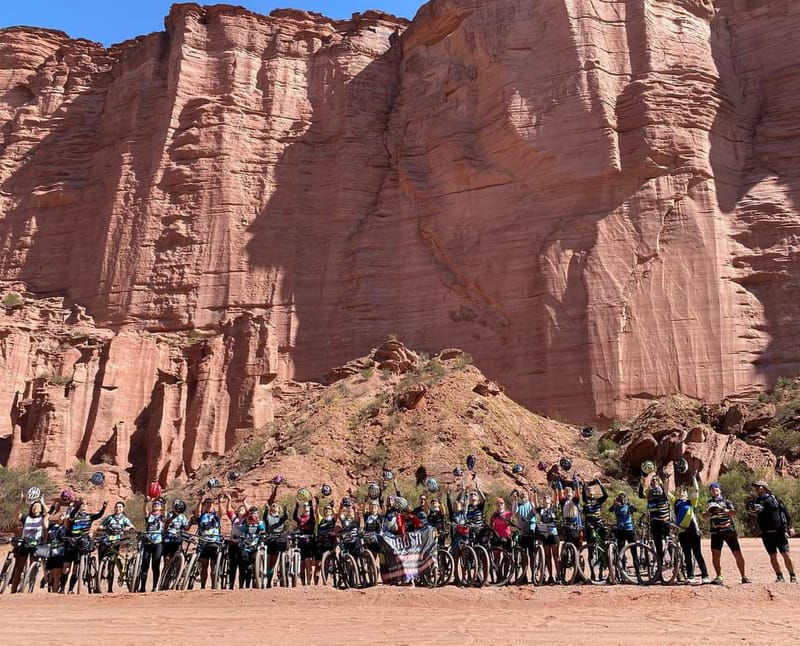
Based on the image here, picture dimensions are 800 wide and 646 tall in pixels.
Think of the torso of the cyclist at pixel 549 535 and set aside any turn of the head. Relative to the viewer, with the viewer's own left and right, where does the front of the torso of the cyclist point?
facing the viewer

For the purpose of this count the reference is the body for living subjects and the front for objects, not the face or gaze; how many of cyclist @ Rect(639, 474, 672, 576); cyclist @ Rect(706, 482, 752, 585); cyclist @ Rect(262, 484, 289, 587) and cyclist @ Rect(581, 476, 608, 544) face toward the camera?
4

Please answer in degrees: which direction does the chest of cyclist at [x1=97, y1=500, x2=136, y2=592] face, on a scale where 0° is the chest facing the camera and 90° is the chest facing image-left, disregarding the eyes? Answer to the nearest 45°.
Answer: approximately 0°

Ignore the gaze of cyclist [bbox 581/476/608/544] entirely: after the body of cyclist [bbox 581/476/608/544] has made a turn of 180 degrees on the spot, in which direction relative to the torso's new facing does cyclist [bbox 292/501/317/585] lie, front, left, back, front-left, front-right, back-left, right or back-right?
left

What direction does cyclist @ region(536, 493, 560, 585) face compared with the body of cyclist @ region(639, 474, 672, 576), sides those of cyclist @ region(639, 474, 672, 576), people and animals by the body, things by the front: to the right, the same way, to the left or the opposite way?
the same way

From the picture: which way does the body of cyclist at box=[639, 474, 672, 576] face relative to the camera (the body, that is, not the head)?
toward the camera

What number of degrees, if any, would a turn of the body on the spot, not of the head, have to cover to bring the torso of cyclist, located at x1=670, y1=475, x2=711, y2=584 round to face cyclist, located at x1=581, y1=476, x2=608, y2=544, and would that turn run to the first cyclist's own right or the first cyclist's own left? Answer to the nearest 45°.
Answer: approximately 90° to the first cyclist's own right

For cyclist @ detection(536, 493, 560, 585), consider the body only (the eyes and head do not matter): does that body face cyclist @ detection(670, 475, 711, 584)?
no

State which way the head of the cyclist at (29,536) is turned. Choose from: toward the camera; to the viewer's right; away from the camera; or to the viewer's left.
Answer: toward the camera

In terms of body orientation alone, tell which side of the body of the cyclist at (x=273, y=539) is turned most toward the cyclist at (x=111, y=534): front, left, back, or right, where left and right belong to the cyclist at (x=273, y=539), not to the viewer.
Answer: right

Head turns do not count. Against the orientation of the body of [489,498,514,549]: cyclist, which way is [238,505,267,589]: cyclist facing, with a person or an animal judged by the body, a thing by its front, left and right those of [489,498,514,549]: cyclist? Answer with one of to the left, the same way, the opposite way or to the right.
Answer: the same way

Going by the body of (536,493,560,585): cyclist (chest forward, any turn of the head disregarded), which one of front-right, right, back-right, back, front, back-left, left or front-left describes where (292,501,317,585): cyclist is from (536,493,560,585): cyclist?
right

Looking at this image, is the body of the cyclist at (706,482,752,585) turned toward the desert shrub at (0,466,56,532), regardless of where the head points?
no

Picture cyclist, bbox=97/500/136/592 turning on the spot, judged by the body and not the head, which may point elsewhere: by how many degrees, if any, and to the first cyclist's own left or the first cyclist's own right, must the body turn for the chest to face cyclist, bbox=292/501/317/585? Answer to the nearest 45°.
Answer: approximately 90° to the first cyclist's own left

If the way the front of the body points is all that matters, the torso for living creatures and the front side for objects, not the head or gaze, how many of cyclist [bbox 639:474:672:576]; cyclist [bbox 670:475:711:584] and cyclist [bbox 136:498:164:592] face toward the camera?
3

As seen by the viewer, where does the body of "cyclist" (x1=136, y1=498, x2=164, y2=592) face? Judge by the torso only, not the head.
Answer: toward the camera
